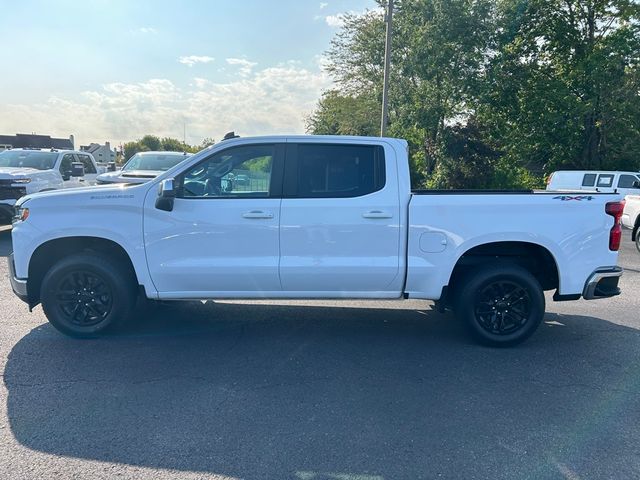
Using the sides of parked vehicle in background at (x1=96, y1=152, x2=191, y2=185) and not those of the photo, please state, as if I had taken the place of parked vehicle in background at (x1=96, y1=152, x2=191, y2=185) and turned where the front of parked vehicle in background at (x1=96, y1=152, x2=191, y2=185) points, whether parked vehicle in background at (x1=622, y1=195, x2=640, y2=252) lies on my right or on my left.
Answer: on my left

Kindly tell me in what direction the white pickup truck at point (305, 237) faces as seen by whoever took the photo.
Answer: facing to the left of the viewer

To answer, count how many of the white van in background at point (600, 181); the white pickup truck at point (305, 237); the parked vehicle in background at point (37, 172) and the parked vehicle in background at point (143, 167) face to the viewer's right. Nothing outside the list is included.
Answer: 1

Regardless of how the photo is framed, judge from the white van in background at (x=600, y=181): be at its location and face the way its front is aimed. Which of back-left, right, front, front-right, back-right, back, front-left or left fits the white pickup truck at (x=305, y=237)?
right

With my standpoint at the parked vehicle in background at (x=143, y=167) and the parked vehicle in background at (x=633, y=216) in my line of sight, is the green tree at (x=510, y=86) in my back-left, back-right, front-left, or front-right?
front-left

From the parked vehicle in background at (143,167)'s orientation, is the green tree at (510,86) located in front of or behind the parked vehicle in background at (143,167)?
behind

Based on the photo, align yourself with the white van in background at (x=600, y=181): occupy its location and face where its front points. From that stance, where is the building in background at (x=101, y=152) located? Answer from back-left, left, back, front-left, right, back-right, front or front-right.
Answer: back

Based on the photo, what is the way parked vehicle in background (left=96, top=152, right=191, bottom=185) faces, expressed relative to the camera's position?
facing the viewer and to the left of the viewer

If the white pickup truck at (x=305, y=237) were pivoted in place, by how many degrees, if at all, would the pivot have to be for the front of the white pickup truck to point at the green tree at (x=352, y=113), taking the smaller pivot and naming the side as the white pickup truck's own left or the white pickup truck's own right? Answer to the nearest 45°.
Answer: approximately 90° to the white pickup truck's own right

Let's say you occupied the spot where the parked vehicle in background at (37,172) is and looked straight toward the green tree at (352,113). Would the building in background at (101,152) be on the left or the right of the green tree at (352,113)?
left

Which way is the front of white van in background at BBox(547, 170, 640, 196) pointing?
to the viewer's right

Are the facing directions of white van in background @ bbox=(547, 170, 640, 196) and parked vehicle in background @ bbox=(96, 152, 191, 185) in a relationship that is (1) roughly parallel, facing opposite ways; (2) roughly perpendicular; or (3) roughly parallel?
roughly perpendicular
